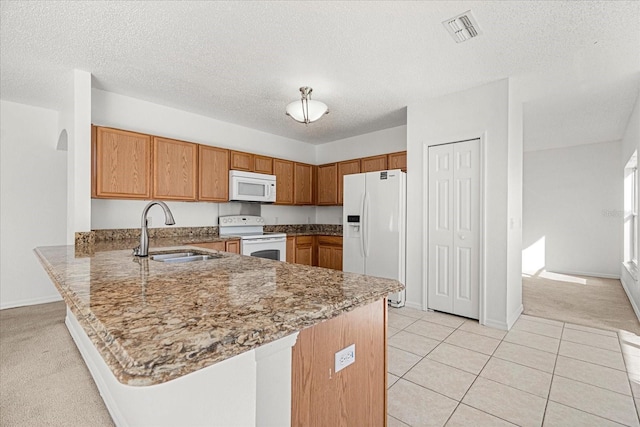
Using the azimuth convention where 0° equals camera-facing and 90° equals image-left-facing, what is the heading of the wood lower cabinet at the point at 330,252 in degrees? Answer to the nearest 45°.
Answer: approximately 45°

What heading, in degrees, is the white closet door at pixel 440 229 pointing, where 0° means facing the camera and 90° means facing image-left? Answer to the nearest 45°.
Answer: approximately 45°

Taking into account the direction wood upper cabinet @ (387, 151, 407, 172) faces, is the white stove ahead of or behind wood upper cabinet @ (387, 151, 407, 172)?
ahead

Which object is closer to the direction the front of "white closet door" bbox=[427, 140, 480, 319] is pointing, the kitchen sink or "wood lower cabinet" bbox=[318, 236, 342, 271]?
the kitchen sink

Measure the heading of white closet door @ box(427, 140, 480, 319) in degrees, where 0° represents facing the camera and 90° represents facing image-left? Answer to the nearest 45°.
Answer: approximately 45°

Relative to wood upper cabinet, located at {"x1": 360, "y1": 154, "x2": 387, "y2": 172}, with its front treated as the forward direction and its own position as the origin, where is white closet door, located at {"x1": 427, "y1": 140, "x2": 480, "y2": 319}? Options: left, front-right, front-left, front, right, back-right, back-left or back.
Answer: left

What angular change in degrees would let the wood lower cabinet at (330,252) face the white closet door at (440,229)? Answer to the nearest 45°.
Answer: approximately 90° to its left

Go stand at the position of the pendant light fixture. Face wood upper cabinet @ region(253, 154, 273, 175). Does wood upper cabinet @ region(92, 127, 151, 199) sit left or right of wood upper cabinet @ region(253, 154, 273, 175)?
left
